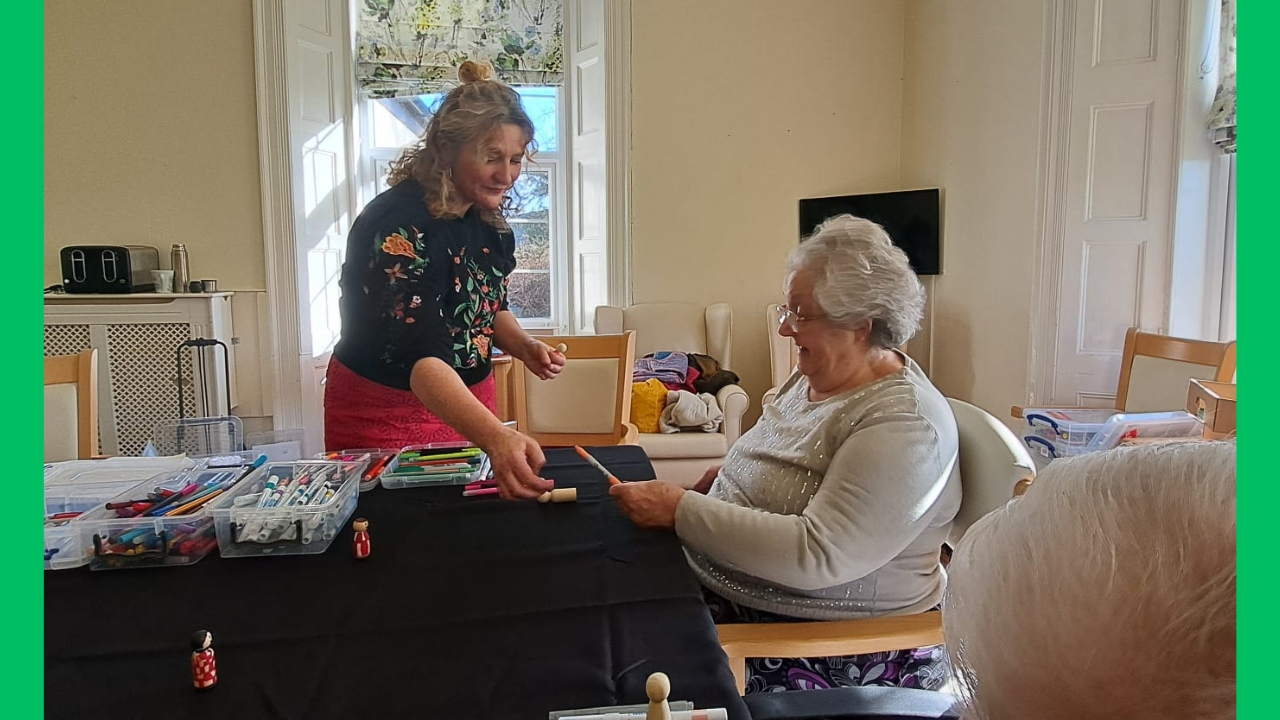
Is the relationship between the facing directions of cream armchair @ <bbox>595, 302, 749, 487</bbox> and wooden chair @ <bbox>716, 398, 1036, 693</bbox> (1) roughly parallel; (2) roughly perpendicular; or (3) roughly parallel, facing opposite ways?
roughly perpendicular

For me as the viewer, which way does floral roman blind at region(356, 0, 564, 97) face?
facing the viewer

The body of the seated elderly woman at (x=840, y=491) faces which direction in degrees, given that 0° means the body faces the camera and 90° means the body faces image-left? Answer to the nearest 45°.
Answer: approximately 90°

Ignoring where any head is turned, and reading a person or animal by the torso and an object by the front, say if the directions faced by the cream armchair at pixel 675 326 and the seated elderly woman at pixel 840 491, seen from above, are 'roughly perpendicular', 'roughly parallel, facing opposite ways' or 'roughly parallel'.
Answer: roughly perpendicular

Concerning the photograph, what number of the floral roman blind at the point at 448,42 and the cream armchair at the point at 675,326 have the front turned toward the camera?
2

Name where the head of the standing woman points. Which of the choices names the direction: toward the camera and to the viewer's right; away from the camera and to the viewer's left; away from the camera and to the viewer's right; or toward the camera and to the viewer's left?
toward the camera and to the viewer's right

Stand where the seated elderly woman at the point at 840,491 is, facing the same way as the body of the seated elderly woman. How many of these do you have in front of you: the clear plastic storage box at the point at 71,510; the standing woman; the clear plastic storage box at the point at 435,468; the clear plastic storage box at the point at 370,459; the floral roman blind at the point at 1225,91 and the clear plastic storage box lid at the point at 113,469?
5

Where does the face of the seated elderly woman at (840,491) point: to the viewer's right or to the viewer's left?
to the viewer's left

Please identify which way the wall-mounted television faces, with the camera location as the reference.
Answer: facing the viewer and to the left of the viewer

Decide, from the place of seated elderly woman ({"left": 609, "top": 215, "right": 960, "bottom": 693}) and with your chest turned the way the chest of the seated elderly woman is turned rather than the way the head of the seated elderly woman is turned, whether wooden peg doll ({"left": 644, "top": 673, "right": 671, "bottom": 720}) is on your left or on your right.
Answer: on your left

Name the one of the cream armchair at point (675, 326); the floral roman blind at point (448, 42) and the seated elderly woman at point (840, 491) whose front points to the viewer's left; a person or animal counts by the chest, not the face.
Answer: the seated elderly woman

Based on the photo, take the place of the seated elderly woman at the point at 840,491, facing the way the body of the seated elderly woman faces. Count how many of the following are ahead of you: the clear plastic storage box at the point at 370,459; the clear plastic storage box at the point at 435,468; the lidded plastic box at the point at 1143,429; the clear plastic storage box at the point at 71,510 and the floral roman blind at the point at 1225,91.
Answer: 3

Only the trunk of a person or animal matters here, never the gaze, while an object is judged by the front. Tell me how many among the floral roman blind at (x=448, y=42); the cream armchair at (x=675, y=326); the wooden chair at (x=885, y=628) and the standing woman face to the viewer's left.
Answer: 1
